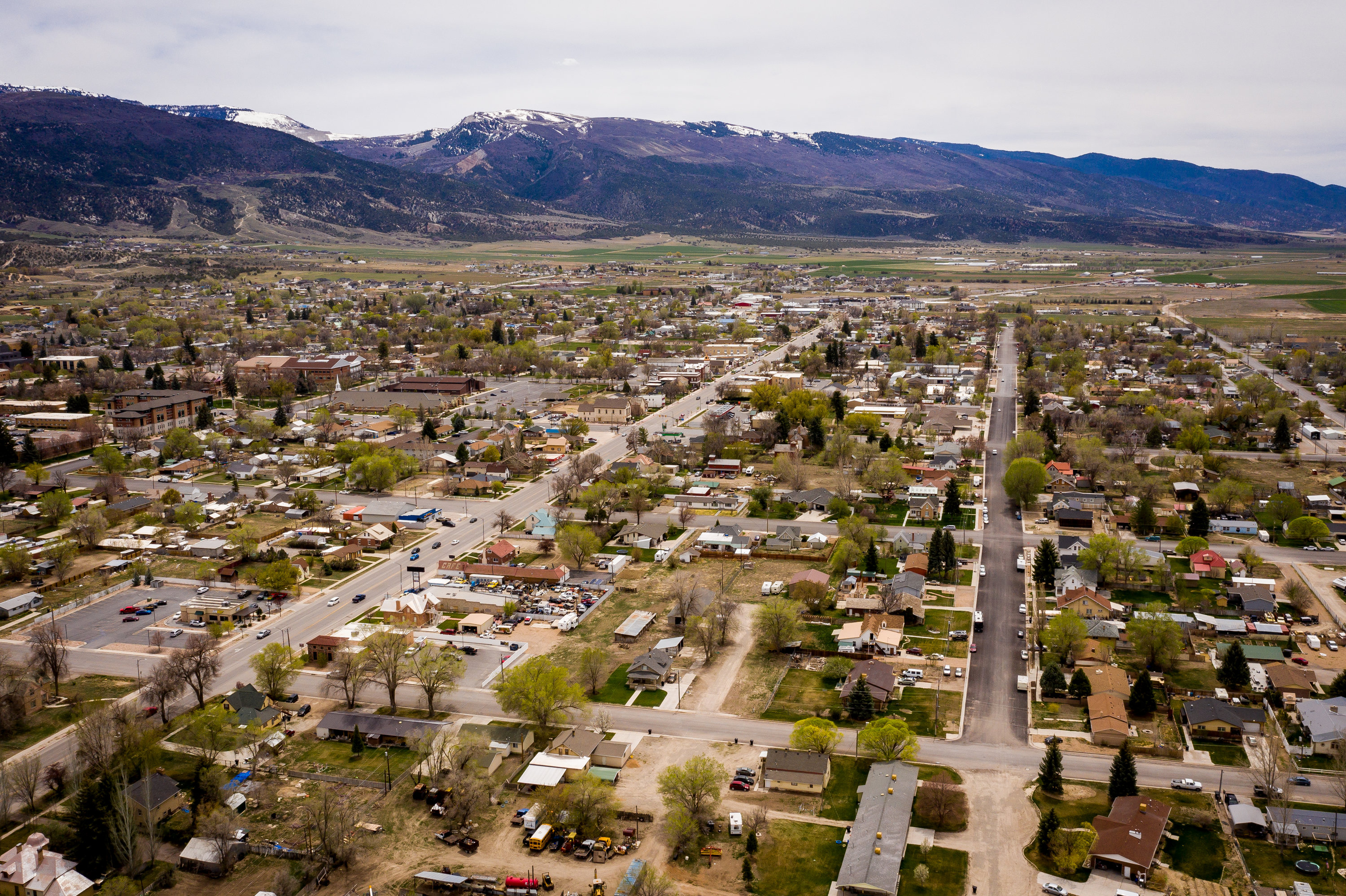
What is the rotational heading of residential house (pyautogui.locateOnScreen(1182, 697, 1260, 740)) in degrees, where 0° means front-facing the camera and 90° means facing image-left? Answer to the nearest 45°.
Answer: approximately 0°

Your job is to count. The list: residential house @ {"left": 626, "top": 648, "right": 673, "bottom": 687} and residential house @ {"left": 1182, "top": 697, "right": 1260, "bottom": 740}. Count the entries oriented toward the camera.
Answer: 2

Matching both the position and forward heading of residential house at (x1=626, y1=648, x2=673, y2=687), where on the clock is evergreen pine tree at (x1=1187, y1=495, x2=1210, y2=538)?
The evergreen pine tree is roughly at 8 o'clock from the residential house.

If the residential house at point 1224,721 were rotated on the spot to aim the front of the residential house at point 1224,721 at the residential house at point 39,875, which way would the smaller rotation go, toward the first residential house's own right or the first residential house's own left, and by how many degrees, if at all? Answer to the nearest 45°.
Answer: approximately 45° to the first residential house's own right

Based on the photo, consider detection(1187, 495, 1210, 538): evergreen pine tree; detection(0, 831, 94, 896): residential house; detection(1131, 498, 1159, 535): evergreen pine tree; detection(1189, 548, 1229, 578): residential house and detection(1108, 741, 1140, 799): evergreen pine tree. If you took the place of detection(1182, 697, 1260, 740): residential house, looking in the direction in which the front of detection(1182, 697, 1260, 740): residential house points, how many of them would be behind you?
3

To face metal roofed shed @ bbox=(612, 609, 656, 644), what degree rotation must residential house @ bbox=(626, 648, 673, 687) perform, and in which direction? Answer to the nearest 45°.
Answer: approximately 180°

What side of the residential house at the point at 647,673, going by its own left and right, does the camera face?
front

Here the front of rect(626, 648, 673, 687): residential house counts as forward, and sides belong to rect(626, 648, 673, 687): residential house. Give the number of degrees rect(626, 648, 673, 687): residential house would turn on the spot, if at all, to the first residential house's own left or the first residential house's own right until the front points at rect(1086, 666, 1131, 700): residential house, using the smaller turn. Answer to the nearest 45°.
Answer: approximately 90° to the first residential house's own left

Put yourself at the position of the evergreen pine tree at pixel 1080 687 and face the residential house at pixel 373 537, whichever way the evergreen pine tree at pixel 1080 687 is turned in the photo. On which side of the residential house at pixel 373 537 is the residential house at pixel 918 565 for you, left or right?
right

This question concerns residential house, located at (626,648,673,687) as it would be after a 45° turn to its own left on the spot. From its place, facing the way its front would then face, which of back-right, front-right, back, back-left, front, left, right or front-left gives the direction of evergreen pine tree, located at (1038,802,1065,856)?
front

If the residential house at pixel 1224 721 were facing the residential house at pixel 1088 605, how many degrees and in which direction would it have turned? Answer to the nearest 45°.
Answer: approximately 135° to its right

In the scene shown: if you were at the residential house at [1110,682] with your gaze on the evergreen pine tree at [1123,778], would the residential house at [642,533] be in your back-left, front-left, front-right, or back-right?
back-right

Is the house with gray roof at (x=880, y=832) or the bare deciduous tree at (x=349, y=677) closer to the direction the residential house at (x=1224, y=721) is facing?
the house with gray roof

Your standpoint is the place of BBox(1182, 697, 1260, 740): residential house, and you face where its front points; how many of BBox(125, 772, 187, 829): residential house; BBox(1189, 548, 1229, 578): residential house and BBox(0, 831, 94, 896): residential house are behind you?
1

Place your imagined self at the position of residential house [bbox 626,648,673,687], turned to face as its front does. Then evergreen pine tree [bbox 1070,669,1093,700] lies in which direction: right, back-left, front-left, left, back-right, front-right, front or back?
left
